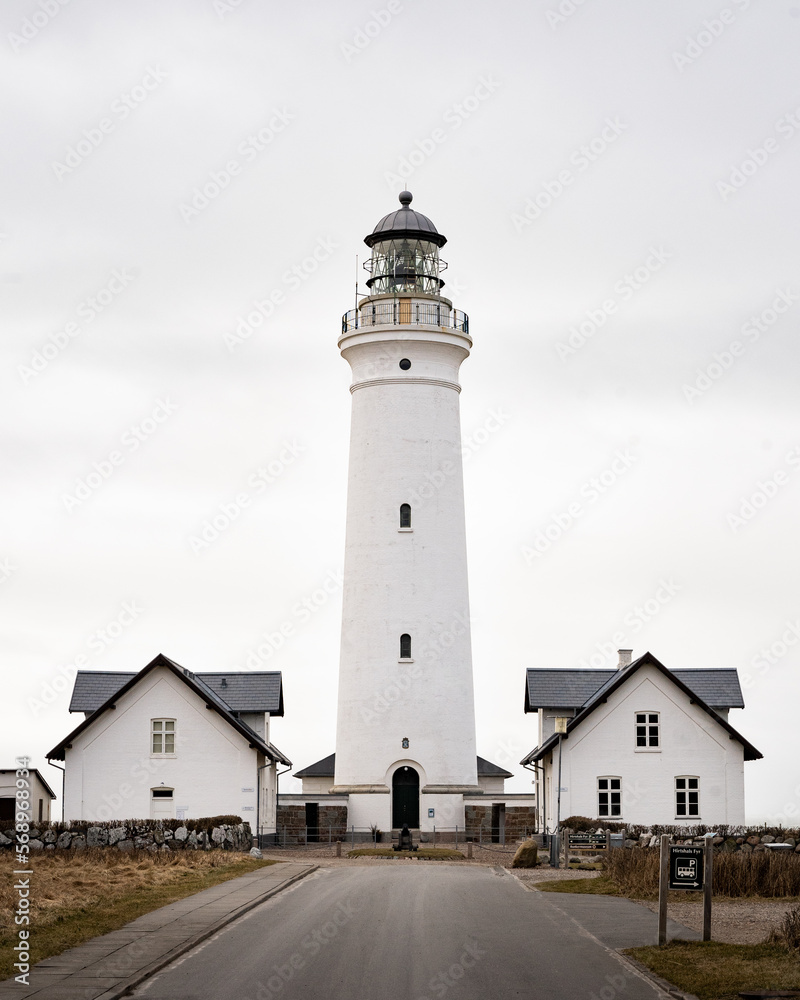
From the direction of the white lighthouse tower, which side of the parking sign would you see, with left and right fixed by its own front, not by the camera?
back

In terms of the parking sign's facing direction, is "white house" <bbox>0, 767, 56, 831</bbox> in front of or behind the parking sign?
behind

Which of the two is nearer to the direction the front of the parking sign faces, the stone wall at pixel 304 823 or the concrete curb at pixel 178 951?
the concrete curb

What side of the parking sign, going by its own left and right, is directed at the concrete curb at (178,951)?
right

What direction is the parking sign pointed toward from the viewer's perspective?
toward the camera

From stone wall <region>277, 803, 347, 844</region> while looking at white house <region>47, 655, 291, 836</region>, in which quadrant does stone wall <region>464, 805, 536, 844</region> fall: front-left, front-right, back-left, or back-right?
back-left

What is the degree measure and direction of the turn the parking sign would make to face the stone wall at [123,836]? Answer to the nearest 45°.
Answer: approximately 135° to its right

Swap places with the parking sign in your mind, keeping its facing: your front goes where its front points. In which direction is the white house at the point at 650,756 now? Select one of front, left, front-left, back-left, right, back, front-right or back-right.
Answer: back
